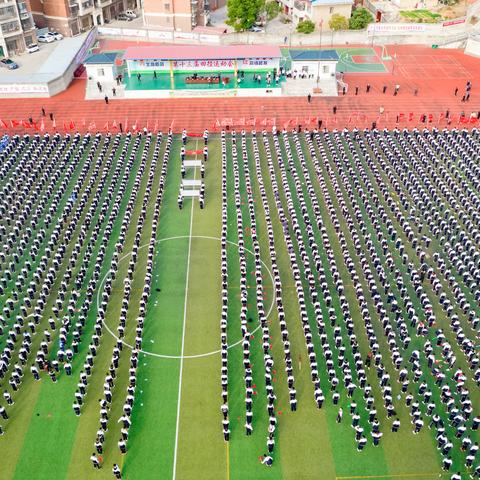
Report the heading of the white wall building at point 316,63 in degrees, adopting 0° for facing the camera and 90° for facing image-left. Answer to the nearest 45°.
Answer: approximately 0°
